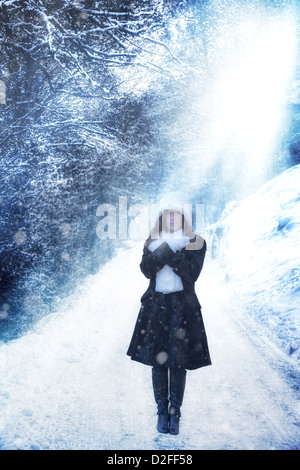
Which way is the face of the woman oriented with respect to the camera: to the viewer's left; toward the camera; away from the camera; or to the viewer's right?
toward the camera

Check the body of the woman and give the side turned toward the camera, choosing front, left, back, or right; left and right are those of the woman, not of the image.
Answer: front
